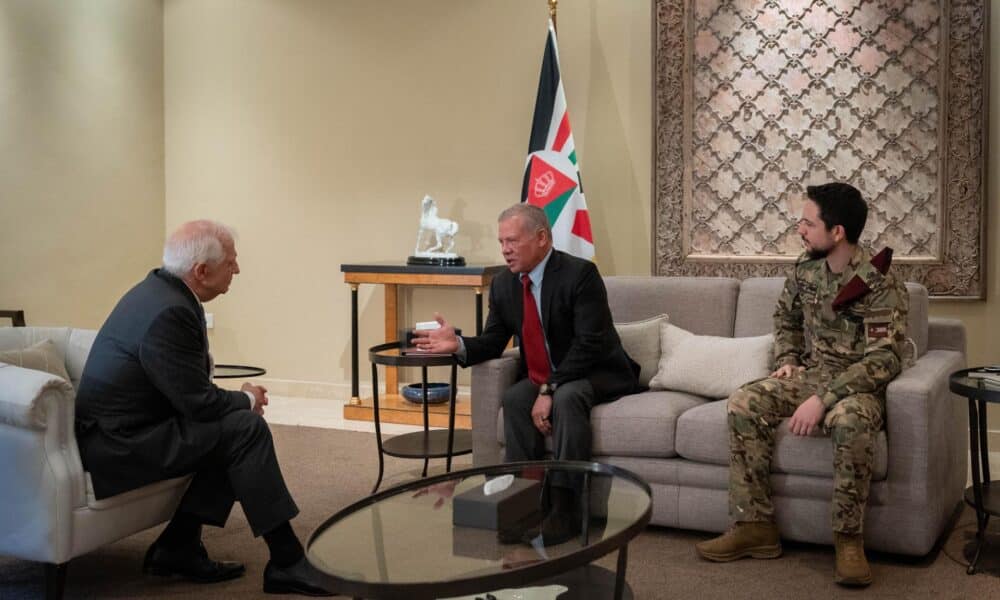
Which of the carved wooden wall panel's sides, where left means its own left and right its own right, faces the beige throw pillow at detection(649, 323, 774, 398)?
front

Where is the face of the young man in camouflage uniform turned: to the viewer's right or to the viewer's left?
to the viewer's left

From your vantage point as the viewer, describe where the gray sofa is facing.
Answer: facing the viewer and to the left of the viewer

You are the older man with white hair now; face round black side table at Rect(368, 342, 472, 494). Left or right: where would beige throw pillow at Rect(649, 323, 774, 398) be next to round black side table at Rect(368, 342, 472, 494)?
right

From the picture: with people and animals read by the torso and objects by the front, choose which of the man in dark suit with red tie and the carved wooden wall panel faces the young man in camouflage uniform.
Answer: the carved wooden wall panel

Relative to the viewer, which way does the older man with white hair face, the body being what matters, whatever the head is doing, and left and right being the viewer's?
facing to the right of the viewer

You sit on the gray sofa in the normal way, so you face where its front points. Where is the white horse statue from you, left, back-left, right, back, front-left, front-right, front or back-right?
right

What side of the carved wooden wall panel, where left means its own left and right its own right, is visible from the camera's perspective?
front

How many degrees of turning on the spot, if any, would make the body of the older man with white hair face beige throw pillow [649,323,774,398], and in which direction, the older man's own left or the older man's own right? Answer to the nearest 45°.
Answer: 0° — they already face it

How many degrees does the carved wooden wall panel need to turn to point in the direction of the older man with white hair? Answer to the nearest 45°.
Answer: approximately 45° to its right
